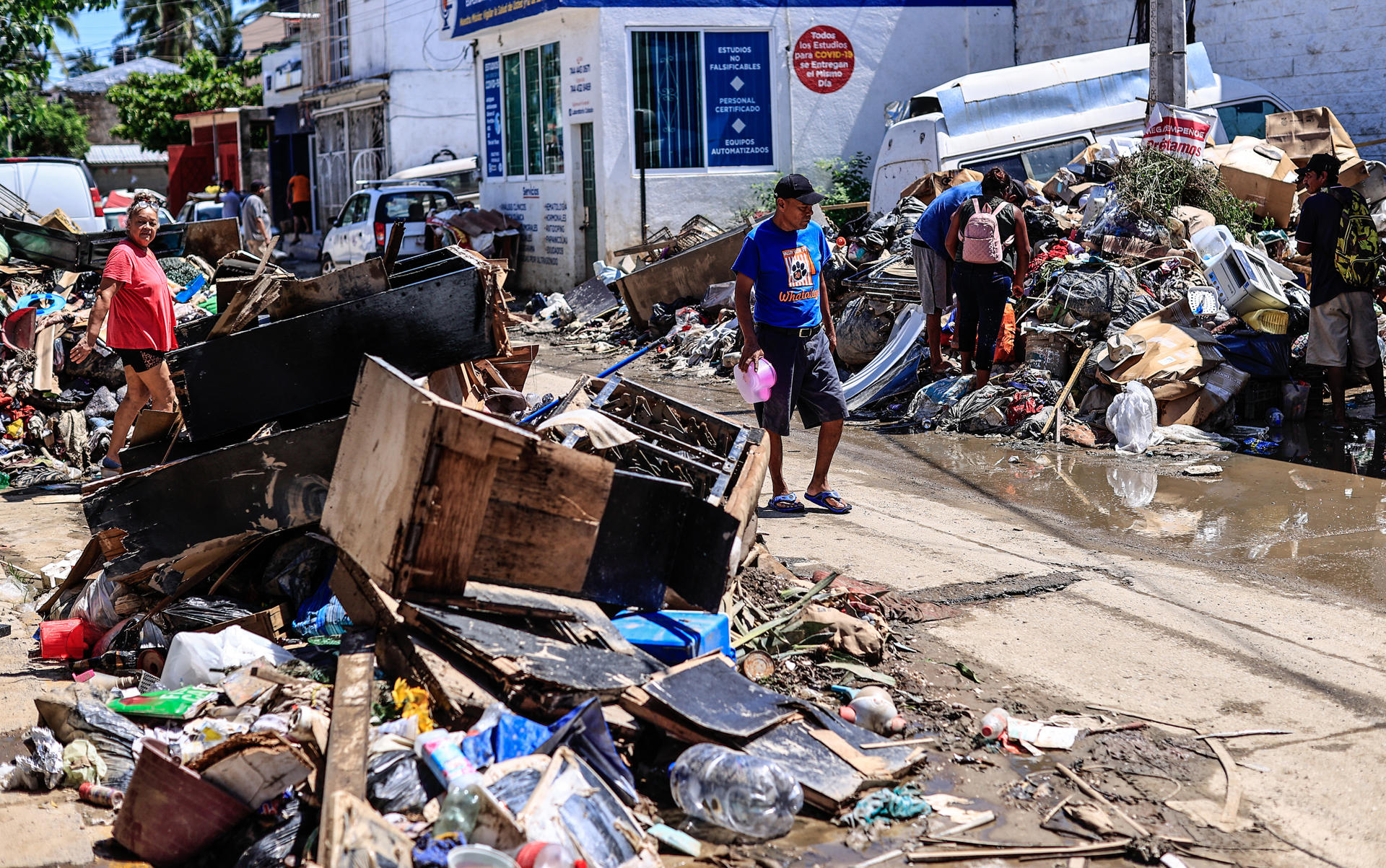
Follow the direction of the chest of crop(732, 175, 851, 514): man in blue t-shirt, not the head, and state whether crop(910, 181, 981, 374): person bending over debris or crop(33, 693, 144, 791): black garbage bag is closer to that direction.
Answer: the black garbage bag

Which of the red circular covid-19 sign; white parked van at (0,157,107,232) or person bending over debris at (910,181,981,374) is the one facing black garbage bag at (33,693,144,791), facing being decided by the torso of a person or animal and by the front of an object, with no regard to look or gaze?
the red circular covid-19 sign

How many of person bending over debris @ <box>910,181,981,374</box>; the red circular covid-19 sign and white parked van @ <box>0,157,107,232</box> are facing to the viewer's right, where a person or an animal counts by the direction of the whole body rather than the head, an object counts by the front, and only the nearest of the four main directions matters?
1

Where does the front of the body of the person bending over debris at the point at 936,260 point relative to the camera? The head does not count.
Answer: to the viewer's right

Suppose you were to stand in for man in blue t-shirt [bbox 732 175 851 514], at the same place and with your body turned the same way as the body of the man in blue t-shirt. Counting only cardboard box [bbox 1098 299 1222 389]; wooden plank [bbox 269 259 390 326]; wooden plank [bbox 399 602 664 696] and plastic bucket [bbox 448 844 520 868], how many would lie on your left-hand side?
1

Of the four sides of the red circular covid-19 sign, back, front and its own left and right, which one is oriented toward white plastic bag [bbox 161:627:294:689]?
front

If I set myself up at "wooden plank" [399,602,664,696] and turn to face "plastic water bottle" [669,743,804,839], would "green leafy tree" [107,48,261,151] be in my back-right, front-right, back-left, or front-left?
back-left

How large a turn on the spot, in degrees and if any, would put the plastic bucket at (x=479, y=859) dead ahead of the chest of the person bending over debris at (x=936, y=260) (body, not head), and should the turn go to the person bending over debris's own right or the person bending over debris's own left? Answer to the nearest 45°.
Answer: approximately 90° to the person bending over debris's own right
